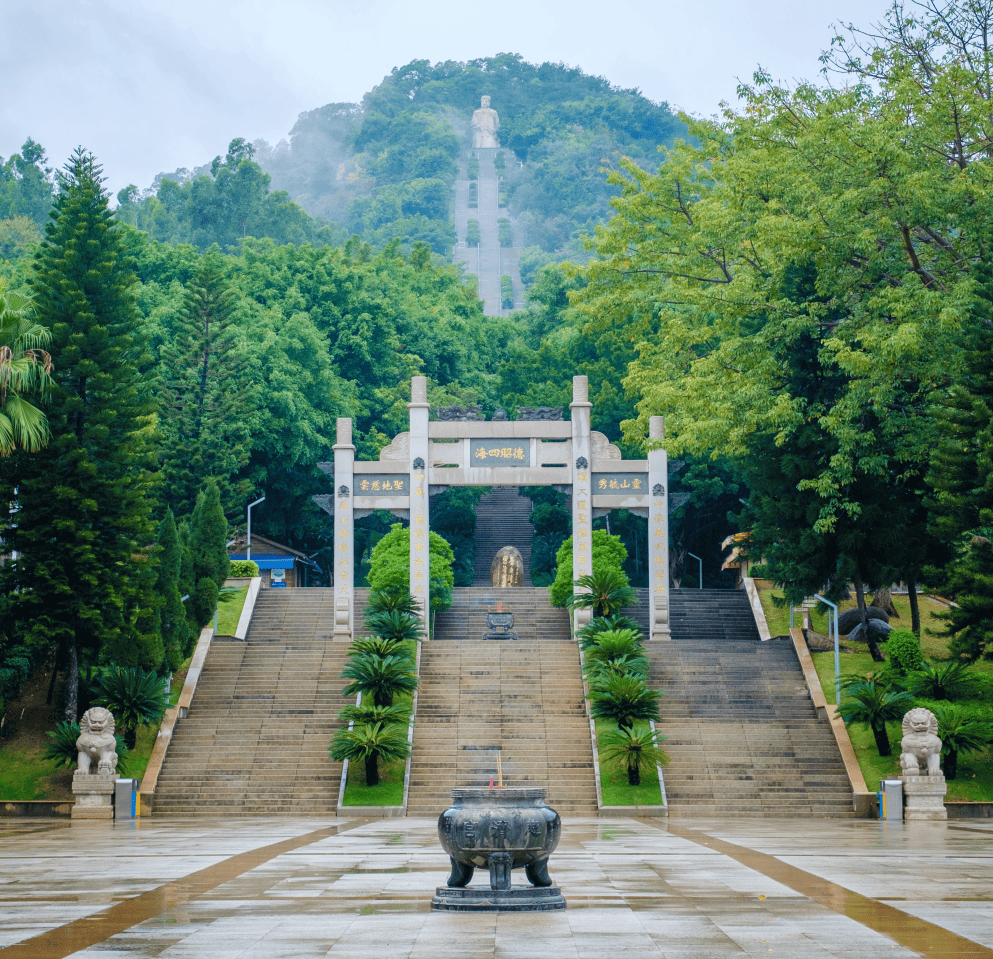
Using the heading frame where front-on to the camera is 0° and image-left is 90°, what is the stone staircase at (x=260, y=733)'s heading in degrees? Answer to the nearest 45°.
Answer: approximately 0°

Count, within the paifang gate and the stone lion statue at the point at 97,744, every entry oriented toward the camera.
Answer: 2

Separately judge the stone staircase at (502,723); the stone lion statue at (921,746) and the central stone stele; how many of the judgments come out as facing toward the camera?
3

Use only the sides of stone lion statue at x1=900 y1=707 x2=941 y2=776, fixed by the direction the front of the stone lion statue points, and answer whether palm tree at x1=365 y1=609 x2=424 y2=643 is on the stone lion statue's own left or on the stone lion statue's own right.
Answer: on the stone lion statue's own right

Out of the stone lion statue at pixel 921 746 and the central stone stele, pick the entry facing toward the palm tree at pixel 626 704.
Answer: the central stone stele

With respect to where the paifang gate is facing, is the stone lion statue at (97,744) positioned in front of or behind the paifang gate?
in front

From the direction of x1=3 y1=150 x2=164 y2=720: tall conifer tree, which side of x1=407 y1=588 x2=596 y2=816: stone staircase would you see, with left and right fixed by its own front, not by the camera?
right

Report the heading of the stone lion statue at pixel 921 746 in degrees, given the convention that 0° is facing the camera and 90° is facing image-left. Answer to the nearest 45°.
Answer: approximately 0°

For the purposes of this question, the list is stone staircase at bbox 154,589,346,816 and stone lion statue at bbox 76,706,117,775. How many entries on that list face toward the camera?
2

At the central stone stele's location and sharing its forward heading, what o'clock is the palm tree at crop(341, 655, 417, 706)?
The palm tree is roughly at 12 o'clock from the central stone stele.

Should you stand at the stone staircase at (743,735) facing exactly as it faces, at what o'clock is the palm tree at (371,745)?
The palm tree is roughly at 2 o'clock from the stone staircase.
